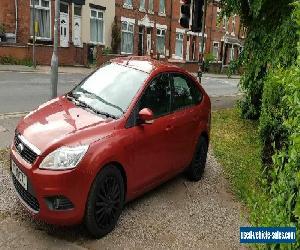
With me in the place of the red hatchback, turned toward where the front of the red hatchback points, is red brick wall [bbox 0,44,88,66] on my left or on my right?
on my right

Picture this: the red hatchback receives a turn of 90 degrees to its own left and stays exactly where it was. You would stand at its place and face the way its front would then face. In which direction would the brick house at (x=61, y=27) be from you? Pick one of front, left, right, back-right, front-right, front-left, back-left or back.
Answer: back-left

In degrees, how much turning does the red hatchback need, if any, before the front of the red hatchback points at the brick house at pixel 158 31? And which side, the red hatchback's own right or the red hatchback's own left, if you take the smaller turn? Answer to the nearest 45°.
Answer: approximately 135° to the red hatchback's own right

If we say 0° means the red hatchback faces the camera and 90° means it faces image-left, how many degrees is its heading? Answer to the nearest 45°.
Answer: approximately 45°

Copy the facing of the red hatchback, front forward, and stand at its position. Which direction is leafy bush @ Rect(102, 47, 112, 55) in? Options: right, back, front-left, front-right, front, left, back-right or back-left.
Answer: back-right

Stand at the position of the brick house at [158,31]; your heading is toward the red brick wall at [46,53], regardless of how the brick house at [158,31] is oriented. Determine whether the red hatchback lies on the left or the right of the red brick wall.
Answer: left
